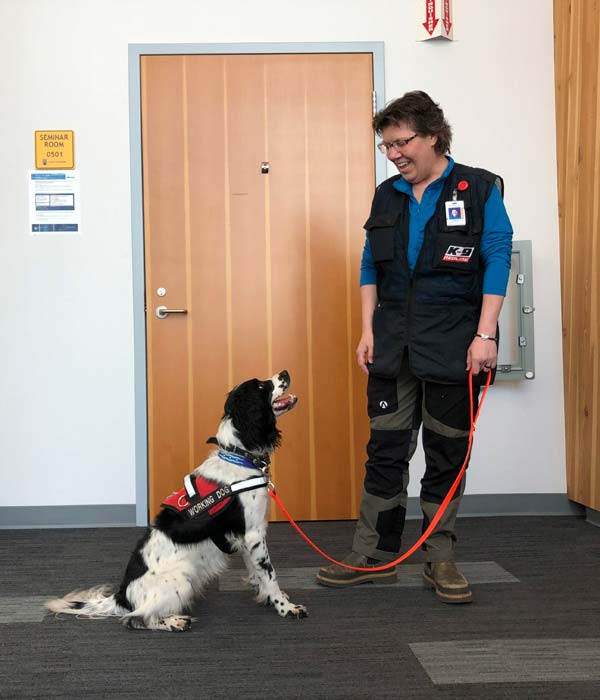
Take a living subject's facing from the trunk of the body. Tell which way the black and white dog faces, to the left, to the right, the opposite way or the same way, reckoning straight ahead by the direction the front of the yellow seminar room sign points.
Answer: to the left

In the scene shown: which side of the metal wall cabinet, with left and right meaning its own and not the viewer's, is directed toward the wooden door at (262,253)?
right

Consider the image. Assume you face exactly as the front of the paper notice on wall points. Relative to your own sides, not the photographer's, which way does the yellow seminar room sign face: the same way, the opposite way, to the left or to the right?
the same way

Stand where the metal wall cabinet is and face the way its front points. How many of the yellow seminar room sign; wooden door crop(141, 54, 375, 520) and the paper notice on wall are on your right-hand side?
3

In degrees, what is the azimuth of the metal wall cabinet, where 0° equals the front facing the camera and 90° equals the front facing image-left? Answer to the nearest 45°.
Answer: approximately 0°

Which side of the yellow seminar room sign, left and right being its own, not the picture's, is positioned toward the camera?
front

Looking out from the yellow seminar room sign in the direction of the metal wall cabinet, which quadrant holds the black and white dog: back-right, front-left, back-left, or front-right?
front-right

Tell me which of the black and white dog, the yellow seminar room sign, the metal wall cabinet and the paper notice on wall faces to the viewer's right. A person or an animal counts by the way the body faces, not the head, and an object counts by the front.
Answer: the black and white dog

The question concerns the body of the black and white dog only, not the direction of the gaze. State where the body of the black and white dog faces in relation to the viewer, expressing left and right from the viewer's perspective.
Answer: facing to the right of the viewer

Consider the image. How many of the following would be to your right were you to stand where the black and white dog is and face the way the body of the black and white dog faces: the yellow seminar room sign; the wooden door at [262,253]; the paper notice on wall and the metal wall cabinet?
0

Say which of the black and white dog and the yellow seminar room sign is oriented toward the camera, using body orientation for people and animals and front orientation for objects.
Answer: the yellow seminar room sign

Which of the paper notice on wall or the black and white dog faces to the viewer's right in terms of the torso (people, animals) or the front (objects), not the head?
the black and white dog

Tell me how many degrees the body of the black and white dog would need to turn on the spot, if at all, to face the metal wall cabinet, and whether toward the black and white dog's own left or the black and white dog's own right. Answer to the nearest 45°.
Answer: approximately 45° to the black and white dog's own left

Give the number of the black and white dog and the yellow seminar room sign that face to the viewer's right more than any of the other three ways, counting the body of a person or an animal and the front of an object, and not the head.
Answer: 1
